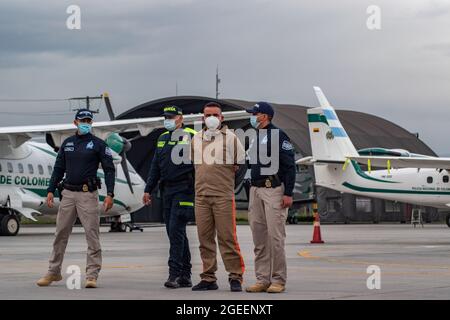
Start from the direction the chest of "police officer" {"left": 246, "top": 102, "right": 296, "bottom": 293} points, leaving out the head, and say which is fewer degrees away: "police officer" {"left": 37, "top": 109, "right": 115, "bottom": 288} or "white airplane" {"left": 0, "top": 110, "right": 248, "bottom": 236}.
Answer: the police officer

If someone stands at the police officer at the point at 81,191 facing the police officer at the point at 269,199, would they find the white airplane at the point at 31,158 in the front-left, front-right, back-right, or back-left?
back-left

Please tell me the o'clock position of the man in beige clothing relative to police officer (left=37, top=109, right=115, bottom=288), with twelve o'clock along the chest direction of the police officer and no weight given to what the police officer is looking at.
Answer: The man in beige clothing is roughly at 10 o'clock from the police officer.

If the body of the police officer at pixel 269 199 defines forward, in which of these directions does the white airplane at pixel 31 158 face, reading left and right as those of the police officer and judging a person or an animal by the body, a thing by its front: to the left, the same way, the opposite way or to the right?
to the left
